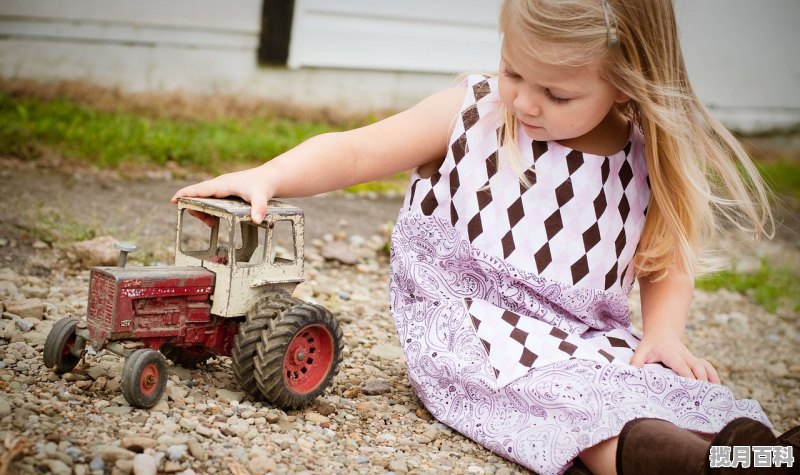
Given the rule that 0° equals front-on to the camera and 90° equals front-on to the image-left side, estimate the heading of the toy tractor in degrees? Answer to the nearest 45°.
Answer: approximately 45°

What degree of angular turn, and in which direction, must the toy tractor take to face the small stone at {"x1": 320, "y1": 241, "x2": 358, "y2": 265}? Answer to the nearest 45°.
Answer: approximately 135° to its right

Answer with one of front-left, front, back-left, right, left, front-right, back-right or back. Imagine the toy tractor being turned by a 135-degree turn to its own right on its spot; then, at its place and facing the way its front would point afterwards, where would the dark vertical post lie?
front

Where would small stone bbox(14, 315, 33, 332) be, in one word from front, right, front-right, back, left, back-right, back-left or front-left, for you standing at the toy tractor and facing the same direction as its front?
right
